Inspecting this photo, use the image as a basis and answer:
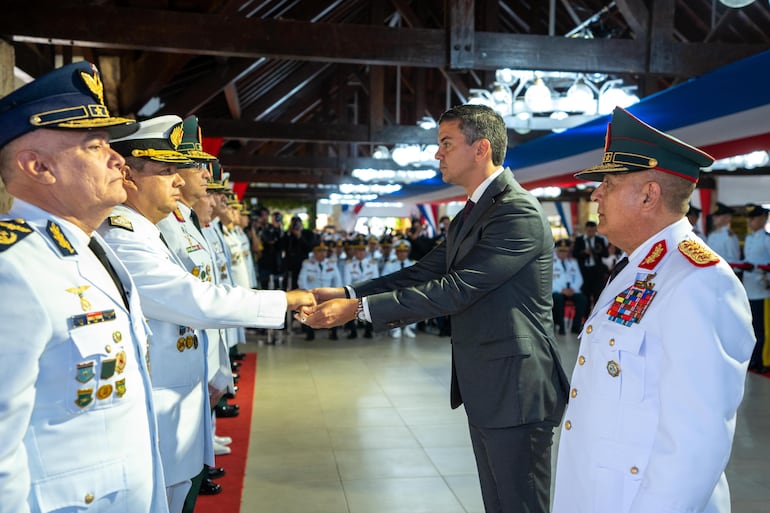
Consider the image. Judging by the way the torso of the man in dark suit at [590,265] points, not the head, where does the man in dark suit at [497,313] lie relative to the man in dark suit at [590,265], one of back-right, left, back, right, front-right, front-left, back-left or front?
front

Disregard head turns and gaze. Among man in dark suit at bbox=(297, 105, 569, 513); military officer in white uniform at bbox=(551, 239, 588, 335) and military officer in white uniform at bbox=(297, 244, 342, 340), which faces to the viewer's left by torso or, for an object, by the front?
the man in dark suit

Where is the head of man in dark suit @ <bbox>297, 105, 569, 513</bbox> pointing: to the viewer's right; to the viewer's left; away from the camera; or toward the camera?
to the viewer's left

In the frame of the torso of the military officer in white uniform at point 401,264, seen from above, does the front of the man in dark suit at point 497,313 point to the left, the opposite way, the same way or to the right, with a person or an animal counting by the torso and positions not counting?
to the right

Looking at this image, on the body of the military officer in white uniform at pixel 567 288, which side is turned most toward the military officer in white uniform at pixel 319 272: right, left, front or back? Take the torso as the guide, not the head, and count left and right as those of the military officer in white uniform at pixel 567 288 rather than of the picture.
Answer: right

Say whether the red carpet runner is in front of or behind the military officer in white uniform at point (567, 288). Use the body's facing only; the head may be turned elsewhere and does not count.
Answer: in front

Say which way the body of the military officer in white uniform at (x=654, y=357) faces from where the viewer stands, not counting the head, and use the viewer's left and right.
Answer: facing to the left of the viewer

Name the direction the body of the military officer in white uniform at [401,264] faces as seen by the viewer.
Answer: toward the camera

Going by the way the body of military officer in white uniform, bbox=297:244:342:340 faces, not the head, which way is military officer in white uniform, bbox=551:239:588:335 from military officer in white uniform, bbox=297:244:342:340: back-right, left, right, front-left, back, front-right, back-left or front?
left

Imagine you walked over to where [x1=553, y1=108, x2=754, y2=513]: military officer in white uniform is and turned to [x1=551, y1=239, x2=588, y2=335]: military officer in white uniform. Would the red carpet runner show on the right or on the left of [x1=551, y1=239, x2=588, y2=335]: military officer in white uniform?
left

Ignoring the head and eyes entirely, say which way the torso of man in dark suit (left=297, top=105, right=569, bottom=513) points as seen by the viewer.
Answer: to the viewer's left
